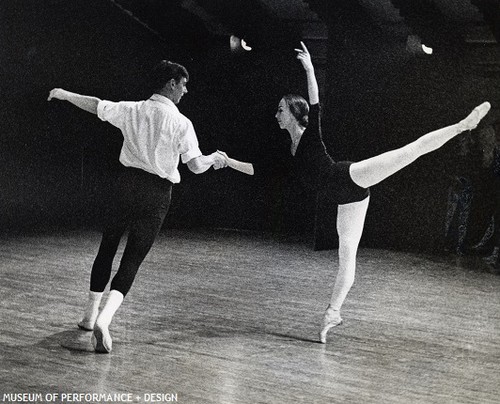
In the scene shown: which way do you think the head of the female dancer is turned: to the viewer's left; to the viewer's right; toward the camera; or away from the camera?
to the viewer's left

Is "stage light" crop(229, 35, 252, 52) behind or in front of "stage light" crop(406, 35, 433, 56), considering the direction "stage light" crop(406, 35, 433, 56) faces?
behind

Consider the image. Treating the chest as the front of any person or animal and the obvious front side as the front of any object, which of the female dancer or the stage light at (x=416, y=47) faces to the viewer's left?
the female dancer

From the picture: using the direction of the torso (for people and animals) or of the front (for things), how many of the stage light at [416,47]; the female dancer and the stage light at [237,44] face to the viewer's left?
1

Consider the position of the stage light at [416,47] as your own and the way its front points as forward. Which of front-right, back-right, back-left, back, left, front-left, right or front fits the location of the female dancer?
front-right

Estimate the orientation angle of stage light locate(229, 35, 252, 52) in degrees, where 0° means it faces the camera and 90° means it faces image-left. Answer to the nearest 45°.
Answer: approximately 315°

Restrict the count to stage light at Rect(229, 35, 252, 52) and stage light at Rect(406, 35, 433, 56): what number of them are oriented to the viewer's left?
0

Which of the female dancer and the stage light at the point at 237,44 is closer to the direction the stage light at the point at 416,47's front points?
the female dancer

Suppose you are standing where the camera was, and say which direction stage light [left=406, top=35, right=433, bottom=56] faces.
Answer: facing the viewer and to the right of the viewer

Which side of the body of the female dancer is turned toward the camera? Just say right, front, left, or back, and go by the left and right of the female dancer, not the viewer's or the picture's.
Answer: left

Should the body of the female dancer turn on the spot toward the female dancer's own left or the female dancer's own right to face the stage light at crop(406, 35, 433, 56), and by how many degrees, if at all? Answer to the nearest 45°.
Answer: approximately 90° to the female dancer's own right

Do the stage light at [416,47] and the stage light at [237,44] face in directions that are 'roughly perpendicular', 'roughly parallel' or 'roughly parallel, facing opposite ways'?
roughly parallel

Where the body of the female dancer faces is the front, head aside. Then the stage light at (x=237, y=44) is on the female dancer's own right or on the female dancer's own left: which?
on the female dancer's own right

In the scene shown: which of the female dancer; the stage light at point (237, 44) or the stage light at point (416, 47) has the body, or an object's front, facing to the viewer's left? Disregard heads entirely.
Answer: the female dancer

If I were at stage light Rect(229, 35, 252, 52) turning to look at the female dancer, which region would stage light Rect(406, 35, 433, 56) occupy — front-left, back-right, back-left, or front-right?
front-left
